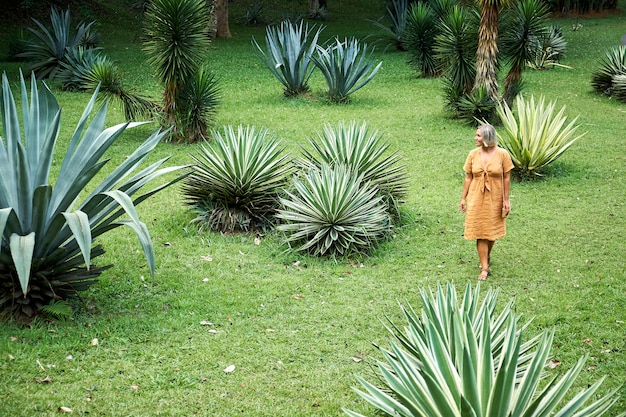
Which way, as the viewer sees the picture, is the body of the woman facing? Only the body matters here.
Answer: toward the camera

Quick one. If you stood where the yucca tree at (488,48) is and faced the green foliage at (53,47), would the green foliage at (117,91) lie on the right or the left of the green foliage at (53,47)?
left

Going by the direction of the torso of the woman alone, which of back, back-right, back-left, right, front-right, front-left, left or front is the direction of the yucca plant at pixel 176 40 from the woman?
back-right

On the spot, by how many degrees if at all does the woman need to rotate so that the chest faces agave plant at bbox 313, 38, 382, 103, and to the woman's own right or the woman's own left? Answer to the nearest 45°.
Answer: approximately 180°

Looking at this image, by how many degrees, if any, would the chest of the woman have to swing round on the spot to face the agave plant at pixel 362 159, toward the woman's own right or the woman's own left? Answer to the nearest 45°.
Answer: approximately 135° to the woman's own right

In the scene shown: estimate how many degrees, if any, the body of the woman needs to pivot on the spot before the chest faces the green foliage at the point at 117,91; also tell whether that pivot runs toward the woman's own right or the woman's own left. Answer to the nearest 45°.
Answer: approximately 135° to the woman's own right

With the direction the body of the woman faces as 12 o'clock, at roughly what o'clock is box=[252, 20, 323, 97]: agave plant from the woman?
The agave plant is roughly at 5 o'clock from the woman.

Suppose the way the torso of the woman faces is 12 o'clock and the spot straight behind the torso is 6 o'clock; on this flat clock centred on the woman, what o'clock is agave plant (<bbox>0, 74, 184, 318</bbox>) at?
The agave plant is roughly at 2 o'clock from the woman.

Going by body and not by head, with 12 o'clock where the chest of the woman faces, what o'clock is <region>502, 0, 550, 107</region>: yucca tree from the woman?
The yucca tree is roughly at 6 o'clock from the woman.

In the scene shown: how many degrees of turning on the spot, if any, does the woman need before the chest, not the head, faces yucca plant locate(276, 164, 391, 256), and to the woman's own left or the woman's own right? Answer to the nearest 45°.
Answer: approximately 90° to the woman's own right

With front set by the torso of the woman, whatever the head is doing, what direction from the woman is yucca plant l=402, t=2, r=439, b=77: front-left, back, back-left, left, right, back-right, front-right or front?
back

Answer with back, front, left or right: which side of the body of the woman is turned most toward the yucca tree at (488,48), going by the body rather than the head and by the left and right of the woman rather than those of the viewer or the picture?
back

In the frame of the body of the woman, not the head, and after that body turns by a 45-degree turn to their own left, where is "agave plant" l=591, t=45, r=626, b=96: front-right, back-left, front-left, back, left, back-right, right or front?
back-left

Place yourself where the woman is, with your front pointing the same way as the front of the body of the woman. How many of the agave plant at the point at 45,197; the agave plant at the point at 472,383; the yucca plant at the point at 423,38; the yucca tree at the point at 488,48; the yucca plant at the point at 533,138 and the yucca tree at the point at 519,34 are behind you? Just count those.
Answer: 4

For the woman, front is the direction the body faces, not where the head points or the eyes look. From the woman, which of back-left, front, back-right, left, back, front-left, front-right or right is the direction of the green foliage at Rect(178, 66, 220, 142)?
back-right

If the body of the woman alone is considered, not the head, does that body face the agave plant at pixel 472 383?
yes
